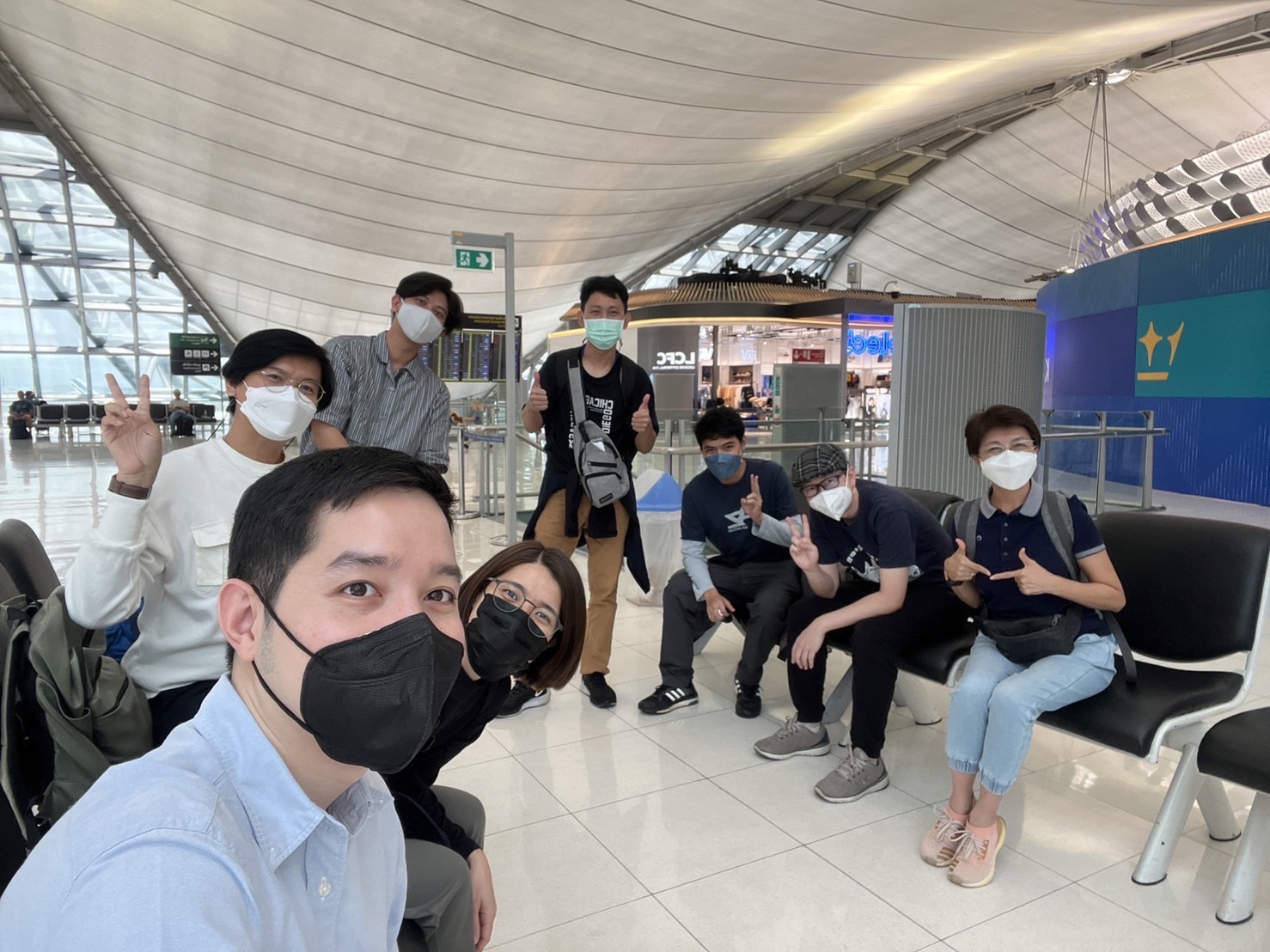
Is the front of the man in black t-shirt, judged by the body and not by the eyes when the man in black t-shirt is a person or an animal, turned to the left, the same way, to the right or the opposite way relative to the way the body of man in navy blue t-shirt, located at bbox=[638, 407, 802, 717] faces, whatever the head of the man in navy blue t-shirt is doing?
the same way

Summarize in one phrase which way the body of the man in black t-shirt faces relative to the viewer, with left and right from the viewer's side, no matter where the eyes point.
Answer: facing the viewer

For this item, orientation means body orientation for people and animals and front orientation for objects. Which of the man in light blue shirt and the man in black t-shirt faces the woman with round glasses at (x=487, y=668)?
the man in black t-shirt

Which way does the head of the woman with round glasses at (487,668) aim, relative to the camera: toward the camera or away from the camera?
toward the camera

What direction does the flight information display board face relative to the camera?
toward the camera

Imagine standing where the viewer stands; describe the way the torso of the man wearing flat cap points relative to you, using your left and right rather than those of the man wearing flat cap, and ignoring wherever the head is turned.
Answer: facing the viewer and to the left of the viewer

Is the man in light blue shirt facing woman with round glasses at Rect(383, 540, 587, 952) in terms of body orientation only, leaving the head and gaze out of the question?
no

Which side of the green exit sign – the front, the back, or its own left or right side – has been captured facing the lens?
front

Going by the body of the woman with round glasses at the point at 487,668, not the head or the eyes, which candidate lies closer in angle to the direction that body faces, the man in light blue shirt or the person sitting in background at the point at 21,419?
the man in light blue shirt

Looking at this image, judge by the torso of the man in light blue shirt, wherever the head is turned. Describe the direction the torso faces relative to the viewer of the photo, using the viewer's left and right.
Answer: facing the viewer and to the right of the viewer

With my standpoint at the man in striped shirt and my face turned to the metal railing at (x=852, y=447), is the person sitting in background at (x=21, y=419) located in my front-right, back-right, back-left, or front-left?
front-left

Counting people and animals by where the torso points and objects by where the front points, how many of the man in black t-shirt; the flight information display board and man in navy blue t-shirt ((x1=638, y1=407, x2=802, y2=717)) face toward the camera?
3

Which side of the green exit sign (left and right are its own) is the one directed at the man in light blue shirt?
front

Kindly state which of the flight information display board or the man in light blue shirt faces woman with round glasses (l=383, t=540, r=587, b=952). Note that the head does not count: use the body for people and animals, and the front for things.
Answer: the flight information display board
